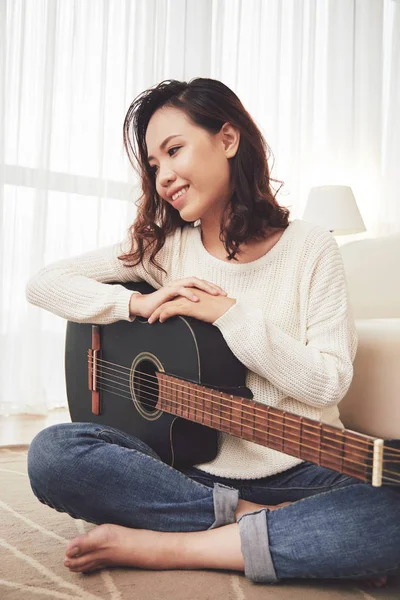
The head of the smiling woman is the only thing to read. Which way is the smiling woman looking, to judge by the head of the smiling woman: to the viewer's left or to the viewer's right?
to the viewer's left
